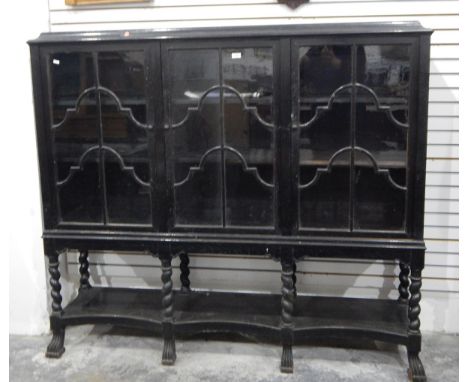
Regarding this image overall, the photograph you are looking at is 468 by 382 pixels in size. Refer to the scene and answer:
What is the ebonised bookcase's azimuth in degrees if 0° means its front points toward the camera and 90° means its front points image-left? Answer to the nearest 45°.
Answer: approximately 0°
